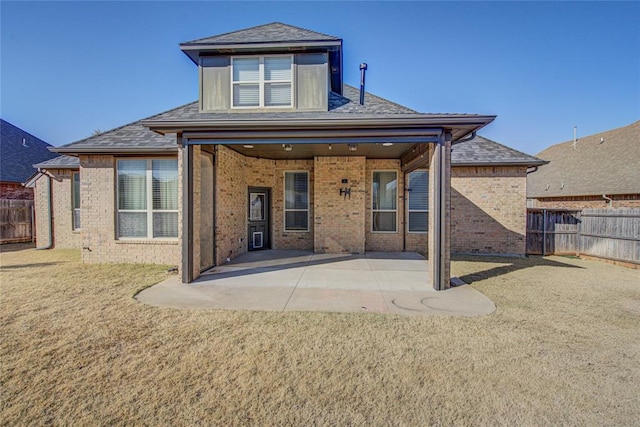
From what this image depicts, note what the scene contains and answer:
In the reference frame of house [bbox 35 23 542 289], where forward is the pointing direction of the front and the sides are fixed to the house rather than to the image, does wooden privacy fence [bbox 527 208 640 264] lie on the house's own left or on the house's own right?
on the house's own right

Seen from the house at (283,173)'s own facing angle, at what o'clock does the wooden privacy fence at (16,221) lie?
The wooden privacy fence is roughly at 10 o'clock from the house.

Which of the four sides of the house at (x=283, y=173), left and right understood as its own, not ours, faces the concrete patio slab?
back

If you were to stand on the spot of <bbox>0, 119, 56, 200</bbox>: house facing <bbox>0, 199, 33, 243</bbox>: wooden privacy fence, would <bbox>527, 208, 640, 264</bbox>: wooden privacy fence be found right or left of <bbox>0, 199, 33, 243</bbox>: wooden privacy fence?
left

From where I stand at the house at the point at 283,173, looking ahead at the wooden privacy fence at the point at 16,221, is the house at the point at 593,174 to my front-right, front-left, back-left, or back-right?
back-right

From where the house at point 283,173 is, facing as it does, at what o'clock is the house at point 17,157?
the house at point 17,157 is roughly at 10 o'clock from the house at point 283,173.

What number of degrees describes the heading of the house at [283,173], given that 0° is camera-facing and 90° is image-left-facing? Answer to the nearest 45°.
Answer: approximately 180°

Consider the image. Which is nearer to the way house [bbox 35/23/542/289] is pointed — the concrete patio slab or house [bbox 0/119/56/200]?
the house

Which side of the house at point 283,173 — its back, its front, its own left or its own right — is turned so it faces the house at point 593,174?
right

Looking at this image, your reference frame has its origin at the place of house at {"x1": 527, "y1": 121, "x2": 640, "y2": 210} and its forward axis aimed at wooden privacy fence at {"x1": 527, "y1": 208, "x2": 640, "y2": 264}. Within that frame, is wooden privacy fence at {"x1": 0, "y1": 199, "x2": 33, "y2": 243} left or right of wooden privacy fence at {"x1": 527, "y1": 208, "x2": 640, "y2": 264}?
right

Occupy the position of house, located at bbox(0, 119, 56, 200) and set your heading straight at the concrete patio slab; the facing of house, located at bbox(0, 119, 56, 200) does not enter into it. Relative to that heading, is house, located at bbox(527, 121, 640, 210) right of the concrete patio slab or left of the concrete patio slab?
left
